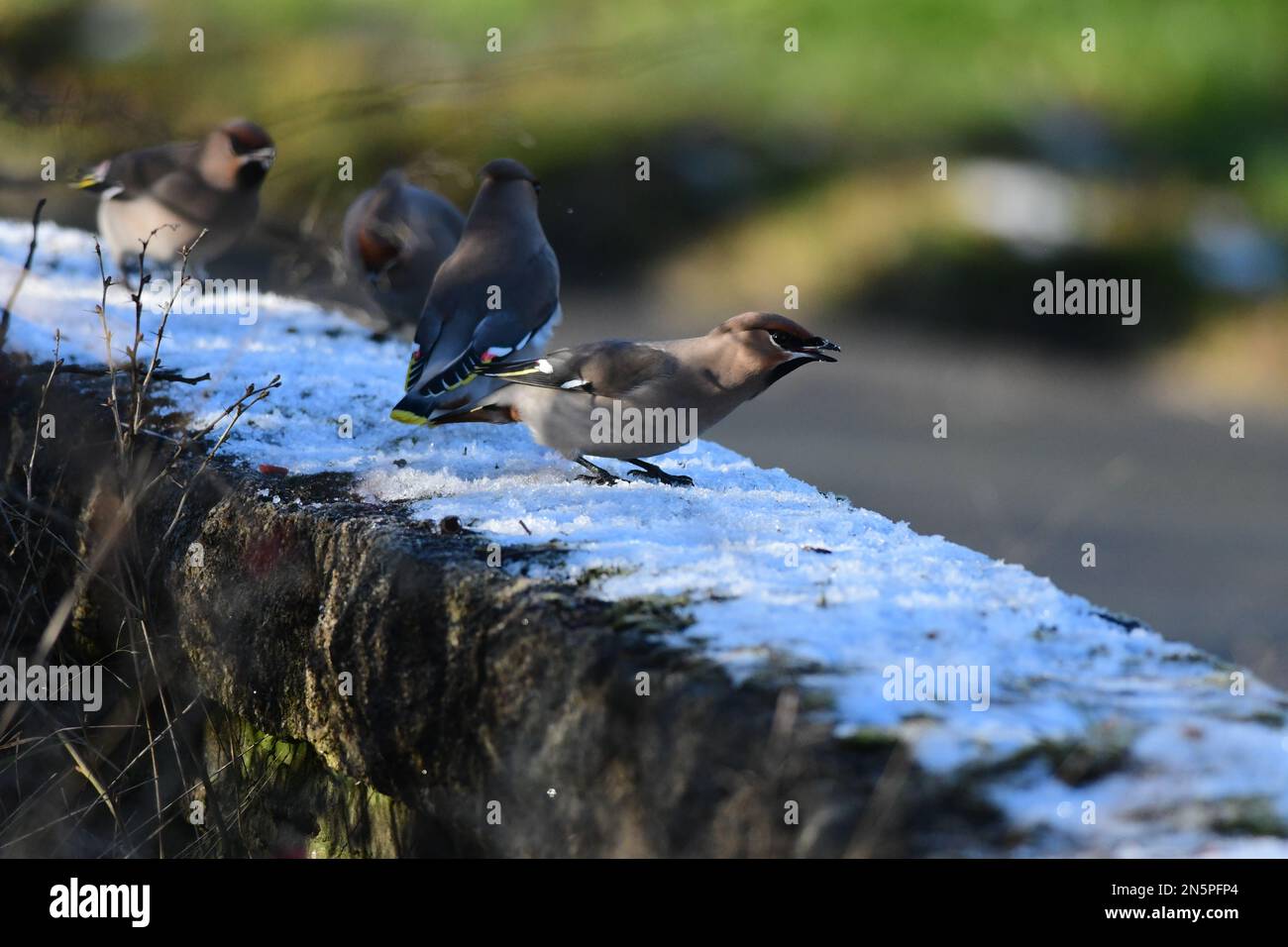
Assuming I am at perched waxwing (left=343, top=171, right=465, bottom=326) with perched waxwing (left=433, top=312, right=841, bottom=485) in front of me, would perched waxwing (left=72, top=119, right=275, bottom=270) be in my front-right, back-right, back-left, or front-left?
back-right

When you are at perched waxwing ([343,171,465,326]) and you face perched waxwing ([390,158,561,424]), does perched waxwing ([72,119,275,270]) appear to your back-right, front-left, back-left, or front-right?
back-right

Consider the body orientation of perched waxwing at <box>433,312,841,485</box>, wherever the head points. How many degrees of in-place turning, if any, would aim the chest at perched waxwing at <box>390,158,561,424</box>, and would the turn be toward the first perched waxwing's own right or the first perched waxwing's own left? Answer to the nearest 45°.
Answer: approximately 135° to the first perched waxwing's own left

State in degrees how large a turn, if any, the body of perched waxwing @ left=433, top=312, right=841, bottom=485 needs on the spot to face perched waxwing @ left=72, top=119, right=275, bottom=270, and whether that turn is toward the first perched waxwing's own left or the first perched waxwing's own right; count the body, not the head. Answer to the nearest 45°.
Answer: approximately 135° to the first perched waxwing's own left

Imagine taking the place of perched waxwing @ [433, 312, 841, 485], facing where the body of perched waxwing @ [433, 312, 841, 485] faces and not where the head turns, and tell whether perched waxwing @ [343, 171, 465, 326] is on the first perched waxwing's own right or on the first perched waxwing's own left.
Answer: on the first perched waxwing's own left

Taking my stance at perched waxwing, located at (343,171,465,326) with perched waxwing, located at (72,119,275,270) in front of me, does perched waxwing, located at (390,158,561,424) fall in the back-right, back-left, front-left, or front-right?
back-left

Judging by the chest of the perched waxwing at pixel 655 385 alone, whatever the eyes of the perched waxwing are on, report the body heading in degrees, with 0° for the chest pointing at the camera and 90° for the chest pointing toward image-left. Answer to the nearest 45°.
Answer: approximately 270°
